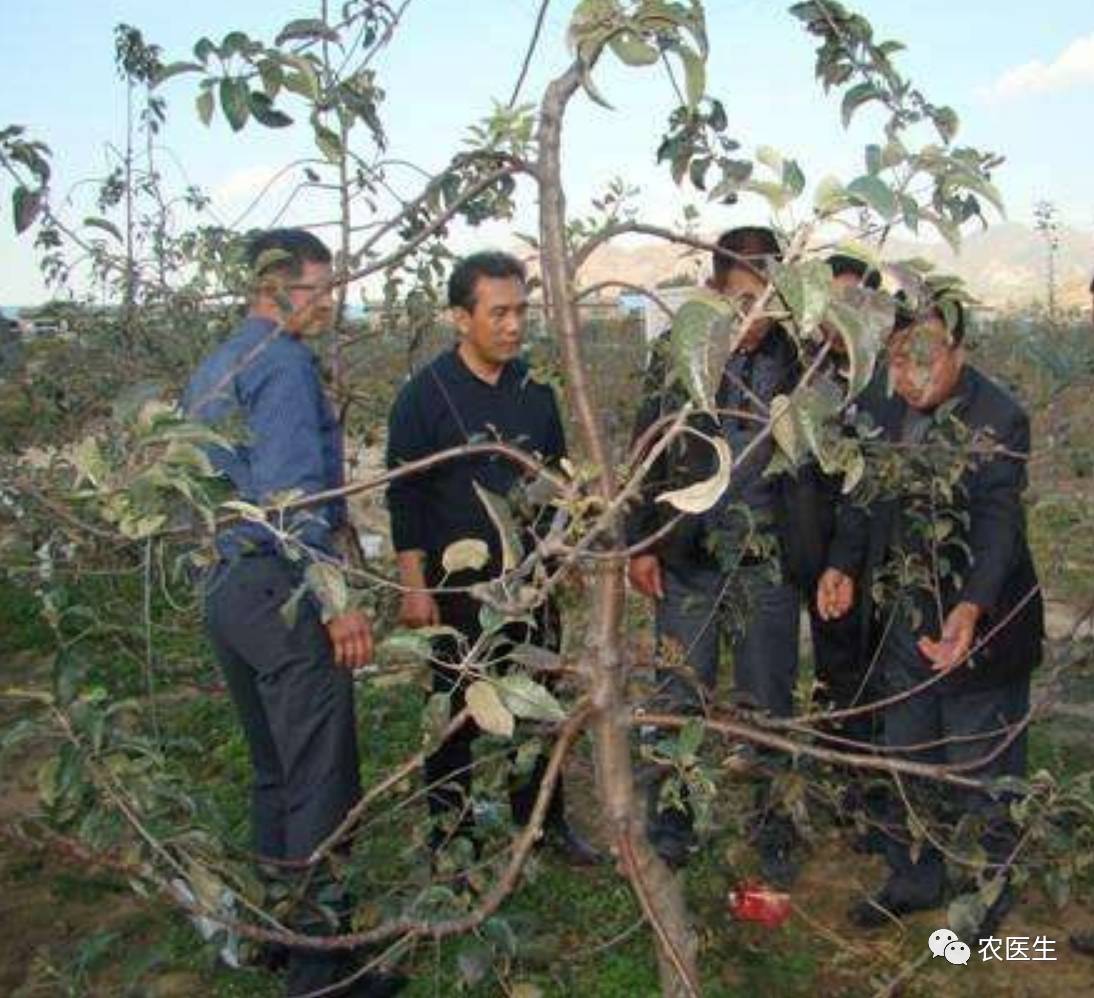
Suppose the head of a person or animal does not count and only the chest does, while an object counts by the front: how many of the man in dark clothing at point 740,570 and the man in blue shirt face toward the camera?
1

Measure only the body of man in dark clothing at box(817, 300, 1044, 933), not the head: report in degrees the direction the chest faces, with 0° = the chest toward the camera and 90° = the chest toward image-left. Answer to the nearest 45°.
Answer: approximately 45°

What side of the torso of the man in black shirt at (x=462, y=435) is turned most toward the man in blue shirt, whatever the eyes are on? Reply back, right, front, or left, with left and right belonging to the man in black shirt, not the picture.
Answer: right

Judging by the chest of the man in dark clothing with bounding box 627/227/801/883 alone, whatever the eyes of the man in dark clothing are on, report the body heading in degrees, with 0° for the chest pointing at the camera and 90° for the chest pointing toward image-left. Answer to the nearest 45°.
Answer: approximately 0°

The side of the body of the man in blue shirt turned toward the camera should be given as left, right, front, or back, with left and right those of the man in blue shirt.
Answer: right

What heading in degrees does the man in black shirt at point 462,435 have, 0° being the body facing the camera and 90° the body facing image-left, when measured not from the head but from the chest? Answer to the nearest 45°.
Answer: approximately 315°

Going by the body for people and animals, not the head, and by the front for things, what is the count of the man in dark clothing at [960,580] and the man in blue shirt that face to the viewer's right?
1
